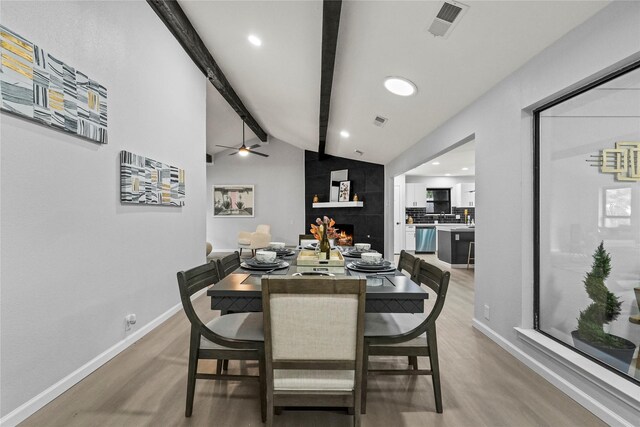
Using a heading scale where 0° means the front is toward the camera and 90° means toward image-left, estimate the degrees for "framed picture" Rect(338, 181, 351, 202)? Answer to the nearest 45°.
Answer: approximately 0°

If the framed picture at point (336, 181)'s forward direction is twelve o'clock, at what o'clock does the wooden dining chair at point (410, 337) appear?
The wooden dining chair is roughly at 12 o'clock from the framed picture.

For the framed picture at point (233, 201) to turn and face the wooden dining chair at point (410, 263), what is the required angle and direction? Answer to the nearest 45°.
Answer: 0° — it already faces it

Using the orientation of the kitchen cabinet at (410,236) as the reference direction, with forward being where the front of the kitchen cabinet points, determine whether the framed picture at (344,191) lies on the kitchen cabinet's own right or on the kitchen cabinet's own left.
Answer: on the kitchen cabinet's own right

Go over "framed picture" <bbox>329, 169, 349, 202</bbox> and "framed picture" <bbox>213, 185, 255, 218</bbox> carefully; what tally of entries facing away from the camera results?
0

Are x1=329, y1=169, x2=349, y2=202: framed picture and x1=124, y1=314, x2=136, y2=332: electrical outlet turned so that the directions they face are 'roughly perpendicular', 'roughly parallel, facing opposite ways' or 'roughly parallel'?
roughly perpendicular

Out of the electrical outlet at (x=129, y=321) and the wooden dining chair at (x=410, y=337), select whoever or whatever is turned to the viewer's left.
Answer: the wooden dining chair

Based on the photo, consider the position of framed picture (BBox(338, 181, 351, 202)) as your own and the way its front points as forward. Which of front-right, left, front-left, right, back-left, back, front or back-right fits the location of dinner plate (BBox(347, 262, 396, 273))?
front

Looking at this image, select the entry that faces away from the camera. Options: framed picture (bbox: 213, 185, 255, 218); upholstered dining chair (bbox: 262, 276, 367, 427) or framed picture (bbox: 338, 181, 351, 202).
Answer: the upholstered dining chair

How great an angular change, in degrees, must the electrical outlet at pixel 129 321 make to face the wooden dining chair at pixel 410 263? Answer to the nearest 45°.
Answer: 0° — it already faces it

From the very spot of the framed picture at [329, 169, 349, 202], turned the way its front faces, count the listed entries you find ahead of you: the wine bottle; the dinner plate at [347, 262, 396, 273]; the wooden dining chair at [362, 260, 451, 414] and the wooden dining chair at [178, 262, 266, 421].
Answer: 4

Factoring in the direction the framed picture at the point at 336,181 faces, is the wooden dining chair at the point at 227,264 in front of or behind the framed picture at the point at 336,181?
in front

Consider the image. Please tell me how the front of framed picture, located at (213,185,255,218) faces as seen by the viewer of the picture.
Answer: facing the viewer

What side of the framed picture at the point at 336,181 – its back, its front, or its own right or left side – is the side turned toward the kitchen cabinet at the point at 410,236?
left

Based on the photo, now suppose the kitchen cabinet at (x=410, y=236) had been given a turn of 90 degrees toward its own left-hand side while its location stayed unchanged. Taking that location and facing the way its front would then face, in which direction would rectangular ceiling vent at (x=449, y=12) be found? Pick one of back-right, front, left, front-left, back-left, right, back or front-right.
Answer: right

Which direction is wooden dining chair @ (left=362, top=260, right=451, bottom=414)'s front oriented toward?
to the viewer's left

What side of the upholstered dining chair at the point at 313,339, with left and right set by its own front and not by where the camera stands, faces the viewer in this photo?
back

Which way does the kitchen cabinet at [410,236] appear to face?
toward the camera
